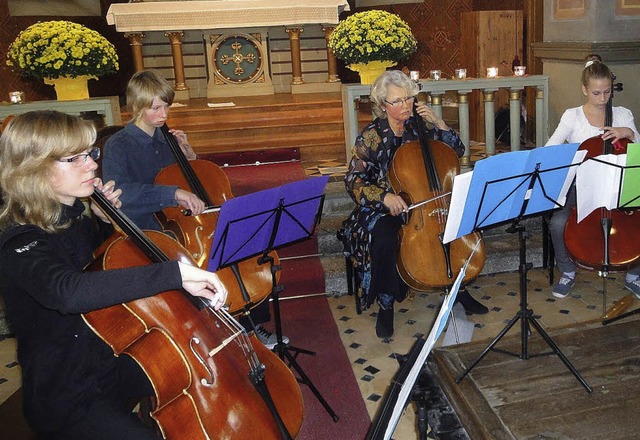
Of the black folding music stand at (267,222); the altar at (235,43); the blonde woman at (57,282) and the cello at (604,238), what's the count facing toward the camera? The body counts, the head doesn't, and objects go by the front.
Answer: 2

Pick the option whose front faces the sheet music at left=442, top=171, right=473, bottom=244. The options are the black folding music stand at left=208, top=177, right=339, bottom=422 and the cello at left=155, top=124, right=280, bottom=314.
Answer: the cello

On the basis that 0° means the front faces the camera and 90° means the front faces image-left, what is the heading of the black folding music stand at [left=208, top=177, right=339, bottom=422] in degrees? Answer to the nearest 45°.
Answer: approximately 135°

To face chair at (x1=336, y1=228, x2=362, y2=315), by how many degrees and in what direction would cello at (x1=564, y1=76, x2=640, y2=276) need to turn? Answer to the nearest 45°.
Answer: approximately 90° to its right

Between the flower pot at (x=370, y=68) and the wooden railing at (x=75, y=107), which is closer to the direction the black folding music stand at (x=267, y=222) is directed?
the wooden railing

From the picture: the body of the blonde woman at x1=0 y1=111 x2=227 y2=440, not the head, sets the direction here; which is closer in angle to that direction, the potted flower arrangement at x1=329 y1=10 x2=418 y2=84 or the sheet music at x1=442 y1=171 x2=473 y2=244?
the sheet music

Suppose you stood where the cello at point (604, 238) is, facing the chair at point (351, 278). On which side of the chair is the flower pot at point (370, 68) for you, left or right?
right

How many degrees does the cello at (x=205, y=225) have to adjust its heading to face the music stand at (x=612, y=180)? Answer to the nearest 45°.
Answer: approximately 45° to its left

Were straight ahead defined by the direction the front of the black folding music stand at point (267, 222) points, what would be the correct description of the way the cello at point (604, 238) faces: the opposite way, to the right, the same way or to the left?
to the left

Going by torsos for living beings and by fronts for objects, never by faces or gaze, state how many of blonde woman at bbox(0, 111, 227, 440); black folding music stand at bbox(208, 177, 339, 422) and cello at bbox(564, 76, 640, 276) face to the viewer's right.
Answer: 1

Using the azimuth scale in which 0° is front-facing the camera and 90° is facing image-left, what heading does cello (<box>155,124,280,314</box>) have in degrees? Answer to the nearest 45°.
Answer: approximately 315°

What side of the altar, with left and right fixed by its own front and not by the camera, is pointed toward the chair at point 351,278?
front

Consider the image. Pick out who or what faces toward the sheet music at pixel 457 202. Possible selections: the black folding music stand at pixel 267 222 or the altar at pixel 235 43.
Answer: the altar

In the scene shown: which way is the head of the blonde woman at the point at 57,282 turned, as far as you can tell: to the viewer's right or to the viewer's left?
to the viewer's right

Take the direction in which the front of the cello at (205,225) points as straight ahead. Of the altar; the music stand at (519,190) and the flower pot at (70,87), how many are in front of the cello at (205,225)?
1

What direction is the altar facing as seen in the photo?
toward the camera
